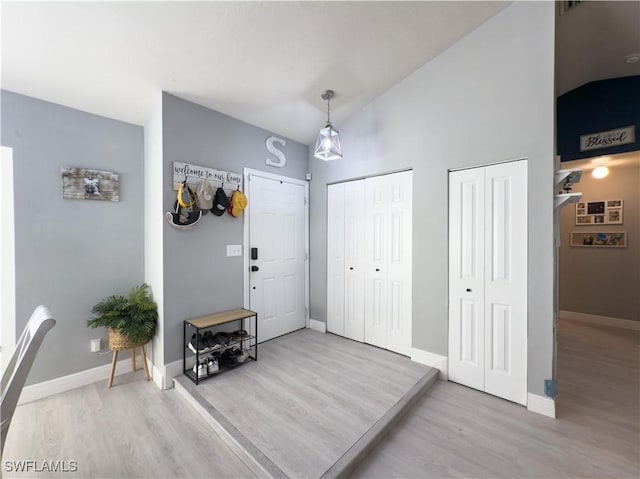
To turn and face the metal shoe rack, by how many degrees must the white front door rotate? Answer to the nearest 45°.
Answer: approximately 90° to its right

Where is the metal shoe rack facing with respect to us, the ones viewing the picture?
facing the viewer and to the right of the viewer

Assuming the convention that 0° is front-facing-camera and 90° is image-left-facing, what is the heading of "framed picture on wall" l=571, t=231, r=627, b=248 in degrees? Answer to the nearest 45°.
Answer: approximately 0°

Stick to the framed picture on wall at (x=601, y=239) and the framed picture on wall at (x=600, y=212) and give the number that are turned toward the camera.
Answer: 2

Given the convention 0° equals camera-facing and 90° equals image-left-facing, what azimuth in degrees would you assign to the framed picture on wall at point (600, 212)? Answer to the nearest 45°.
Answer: approximately 0°

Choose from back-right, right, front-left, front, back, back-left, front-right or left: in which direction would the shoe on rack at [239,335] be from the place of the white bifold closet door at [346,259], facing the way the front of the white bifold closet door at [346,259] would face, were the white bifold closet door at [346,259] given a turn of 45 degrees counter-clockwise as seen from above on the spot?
front-right

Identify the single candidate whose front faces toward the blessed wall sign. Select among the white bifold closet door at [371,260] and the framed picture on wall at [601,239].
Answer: the framed picture on wall

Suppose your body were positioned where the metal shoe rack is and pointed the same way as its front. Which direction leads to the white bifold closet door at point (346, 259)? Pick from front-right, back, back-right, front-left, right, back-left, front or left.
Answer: front-left

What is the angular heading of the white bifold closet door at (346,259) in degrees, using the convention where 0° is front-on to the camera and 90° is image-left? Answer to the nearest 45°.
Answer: approximately 45°

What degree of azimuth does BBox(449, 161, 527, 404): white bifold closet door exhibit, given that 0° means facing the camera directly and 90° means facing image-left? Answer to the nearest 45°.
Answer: approximately 45°
